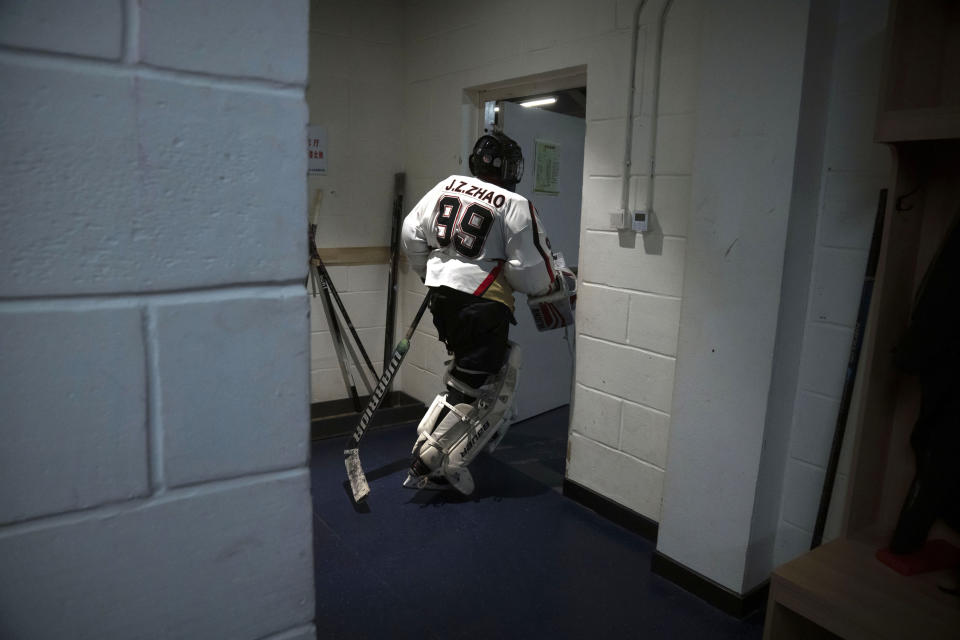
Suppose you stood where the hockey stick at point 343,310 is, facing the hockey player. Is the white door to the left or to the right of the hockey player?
left

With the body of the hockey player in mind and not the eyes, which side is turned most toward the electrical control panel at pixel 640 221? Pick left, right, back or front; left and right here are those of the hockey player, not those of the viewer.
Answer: right

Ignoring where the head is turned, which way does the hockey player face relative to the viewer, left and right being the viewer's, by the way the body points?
facing away from the viewer and to the right of the viewer

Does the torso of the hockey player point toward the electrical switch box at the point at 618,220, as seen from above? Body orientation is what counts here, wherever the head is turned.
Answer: no

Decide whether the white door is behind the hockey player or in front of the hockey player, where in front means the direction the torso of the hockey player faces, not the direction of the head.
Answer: in front

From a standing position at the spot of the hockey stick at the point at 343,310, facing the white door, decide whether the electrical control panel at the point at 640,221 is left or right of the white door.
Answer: right

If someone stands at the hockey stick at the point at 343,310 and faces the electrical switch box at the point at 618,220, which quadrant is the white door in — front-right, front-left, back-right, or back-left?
front-left

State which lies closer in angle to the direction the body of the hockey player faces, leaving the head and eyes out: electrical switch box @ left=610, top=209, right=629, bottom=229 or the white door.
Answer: the white door

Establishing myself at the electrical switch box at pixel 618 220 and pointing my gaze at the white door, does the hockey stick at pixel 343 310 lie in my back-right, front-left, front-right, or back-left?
front-left

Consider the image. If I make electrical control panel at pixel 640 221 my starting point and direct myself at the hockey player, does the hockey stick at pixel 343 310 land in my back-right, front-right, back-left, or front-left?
front-right

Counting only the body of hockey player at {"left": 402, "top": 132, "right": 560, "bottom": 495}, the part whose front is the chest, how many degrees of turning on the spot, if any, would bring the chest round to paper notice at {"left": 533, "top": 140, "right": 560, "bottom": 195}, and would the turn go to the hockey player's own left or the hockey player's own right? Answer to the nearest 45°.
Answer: approximately 45° to the hockey player's own left
